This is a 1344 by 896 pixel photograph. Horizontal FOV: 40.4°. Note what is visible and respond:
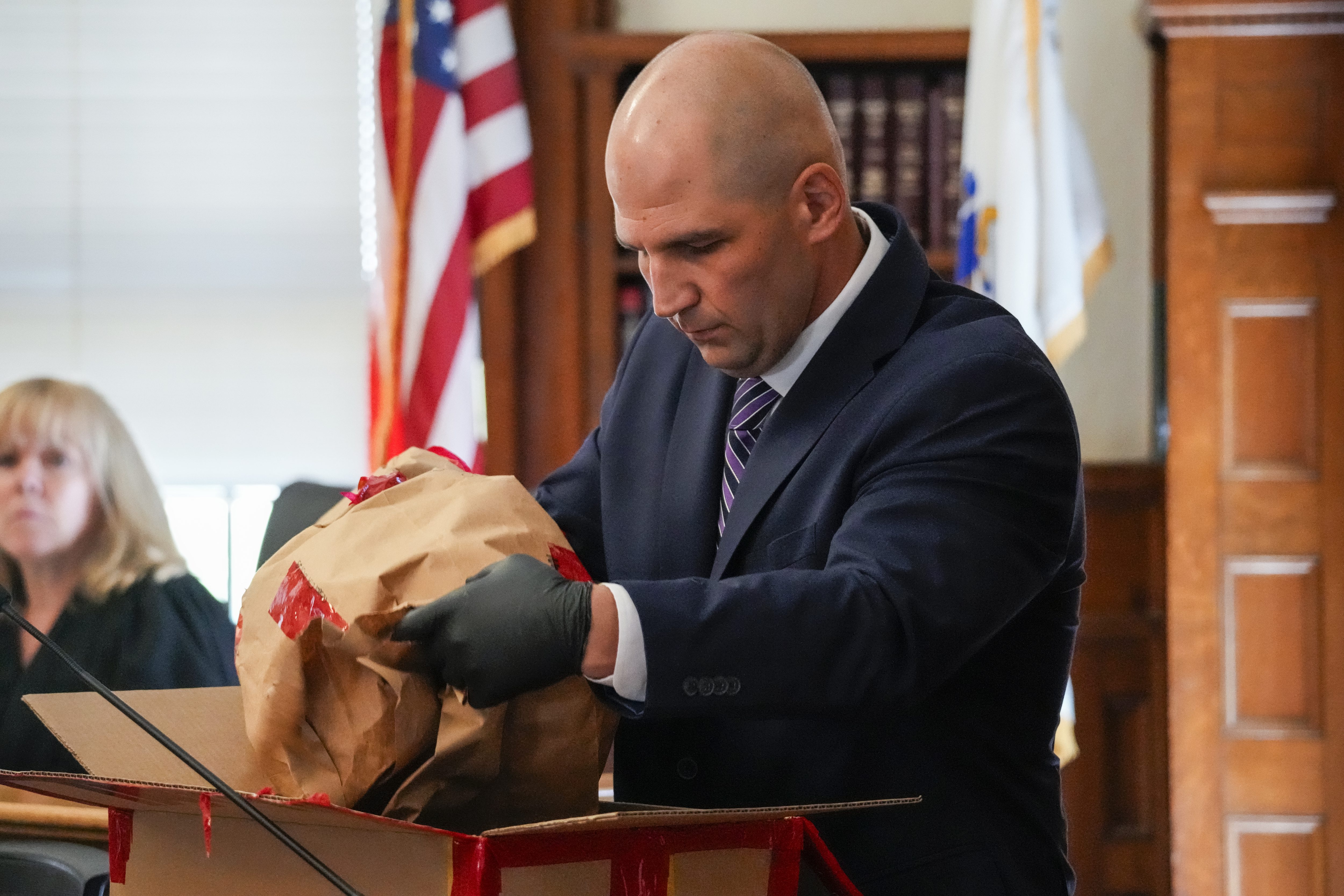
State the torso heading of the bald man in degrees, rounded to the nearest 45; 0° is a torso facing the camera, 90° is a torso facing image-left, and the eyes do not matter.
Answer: approximately 45°

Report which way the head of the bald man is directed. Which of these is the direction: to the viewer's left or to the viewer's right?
to the viewer's left

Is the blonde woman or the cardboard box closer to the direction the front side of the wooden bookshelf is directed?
the cardboard box

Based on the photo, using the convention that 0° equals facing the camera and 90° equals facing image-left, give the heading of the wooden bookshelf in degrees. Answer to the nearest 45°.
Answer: approximately 0°

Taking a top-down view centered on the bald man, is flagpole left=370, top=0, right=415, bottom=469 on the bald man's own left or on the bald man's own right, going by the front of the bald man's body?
on the bald man's own right

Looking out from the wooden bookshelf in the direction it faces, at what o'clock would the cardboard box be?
The cardboard box is roughly at 12 o'clock from the wooden bookshelf.
